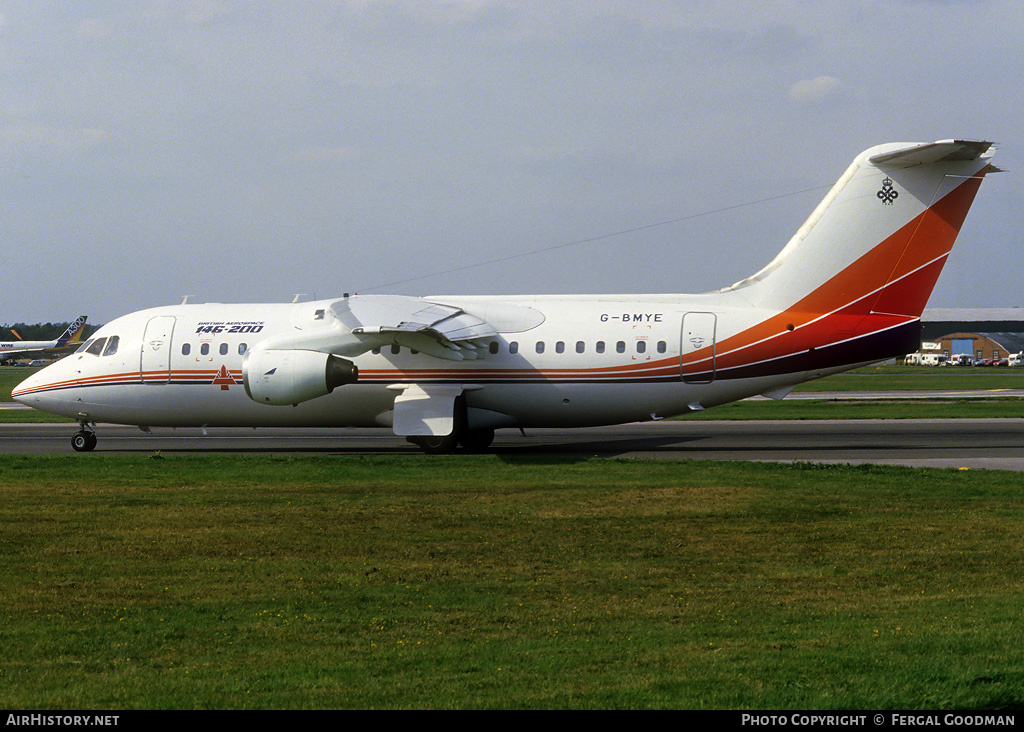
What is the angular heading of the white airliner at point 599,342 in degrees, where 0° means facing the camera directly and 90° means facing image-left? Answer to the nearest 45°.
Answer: approximately 90°
